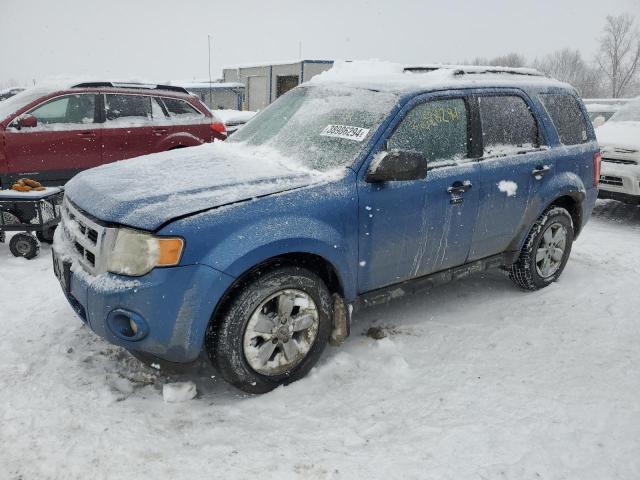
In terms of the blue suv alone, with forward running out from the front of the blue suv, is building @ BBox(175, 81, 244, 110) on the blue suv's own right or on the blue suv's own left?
on the blue suv's own right

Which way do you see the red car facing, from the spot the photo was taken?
facing to the left of the viewer

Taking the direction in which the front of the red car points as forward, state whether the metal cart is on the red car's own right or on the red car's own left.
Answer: on the red car's own left

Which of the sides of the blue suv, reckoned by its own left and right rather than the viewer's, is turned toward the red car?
right

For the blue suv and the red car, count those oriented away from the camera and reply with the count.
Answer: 0

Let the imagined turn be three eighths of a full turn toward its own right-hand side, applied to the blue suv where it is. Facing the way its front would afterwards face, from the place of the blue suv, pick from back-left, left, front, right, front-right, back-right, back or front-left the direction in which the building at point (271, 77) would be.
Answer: front

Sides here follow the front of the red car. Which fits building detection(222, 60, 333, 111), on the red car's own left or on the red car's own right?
on the red car's own right
